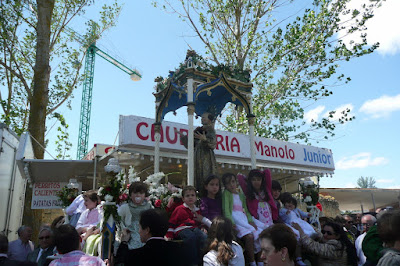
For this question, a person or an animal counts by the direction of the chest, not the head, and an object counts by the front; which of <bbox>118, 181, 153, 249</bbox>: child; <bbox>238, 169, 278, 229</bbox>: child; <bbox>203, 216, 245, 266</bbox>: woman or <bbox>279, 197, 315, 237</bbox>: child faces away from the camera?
<bbox>203, 216, 245, 266</bbox>: woman

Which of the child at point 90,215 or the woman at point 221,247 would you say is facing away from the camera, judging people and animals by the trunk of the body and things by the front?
the woman at point 221,247

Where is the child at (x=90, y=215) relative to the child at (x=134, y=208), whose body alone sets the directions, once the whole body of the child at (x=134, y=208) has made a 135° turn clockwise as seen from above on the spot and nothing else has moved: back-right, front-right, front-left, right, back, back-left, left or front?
front

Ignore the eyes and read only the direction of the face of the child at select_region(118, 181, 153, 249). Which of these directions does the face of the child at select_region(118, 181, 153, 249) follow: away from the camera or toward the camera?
toward the camera

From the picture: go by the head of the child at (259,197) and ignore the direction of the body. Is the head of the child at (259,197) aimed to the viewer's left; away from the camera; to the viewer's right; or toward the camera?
toward the camera

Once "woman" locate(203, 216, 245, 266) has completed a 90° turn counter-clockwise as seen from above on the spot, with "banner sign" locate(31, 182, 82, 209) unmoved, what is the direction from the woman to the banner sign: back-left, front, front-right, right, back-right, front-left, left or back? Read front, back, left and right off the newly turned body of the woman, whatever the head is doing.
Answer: front-right

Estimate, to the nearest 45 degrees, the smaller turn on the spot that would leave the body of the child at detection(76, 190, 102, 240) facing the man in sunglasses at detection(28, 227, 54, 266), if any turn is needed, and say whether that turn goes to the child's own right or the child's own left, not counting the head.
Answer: approximately 45° to the child's own right

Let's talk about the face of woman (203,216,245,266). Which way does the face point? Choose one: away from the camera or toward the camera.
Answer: away from the camera

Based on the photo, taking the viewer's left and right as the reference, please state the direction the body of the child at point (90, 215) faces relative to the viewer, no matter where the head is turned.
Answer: facing the viewer and to the left of the viewer

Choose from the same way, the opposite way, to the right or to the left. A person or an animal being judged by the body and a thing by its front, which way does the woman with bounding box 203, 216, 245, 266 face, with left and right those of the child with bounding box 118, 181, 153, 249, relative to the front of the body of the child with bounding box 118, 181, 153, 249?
the opposite way

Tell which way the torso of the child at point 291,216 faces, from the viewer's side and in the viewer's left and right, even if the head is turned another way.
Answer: facing the viewer and to the right of the viewer

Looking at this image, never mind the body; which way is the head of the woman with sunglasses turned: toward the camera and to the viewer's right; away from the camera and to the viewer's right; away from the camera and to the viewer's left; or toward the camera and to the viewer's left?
toward the camera and to the viewer's left

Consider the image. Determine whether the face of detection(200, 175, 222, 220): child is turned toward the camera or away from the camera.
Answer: toward the camera

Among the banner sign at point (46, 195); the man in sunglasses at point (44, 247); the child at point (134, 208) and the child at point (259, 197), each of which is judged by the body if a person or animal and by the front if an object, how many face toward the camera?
4

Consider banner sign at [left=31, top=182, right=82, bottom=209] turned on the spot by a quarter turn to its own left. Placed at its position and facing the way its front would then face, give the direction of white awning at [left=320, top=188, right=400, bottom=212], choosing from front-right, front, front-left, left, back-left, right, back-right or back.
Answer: front

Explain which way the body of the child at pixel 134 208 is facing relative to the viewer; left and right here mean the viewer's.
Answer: facing the viewer
